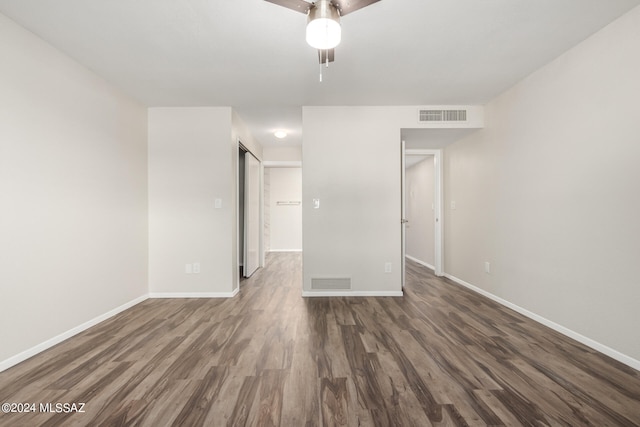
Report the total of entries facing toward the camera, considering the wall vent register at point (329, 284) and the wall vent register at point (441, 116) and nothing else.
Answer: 2

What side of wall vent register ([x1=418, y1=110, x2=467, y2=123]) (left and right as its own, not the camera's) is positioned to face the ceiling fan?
front

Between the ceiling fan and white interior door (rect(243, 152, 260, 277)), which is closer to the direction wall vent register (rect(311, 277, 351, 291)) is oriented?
the ceiling fan

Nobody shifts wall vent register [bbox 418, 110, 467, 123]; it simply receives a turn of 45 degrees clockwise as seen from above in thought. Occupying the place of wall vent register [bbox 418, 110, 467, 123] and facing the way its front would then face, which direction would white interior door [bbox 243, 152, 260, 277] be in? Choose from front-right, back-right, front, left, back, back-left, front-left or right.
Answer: front-right

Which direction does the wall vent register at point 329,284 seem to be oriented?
toward the camera

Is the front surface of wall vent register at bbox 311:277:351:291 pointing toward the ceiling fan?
yes

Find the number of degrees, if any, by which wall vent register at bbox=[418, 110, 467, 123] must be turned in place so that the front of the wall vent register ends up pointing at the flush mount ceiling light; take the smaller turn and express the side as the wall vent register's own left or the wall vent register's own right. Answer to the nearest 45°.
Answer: approximately 90° to the wall vent register's own right

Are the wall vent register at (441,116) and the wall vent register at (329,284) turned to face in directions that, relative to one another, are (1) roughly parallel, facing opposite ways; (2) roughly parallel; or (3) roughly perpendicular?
roughly parallel

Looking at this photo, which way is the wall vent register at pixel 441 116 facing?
toward the camera
